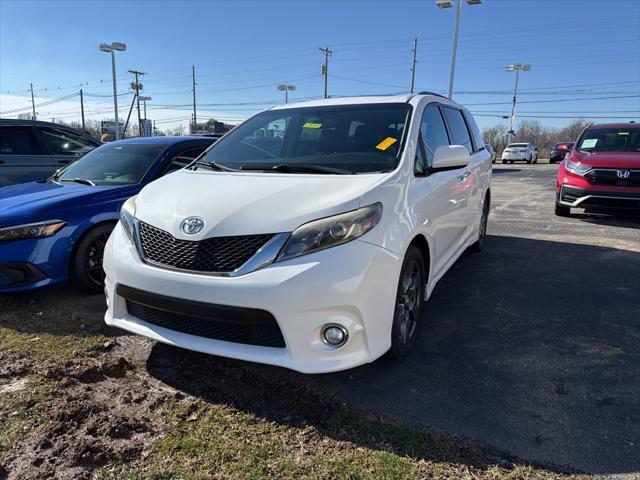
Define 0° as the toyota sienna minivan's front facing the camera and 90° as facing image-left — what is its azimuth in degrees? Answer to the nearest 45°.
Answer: approximately 45°

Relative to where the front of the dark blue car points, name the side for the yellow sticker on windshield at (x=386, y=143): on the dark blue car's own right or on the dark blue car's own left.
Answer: on the dark blue car's own left

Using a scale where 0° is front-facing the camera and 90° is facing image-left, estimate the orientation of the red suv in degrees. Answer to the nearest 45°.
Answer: approximately 0°

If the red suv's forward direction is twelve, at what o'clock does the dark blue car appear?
The dark blue car is roughly at 1 o'clock from the red suv.

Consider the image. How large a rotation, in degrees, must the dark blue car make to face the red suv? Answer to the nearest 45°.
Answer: approximately 135° to its left

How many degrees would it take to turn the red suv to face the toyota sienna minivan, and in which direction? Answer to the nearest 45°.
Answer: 0° — it already faces it

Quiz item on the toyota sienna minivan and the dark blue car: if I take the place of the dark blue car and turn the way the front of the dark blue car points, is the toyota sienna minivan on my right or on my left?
on my left

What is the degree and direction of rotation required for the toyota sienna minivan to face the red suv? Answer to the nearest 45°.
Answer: approximately 180°

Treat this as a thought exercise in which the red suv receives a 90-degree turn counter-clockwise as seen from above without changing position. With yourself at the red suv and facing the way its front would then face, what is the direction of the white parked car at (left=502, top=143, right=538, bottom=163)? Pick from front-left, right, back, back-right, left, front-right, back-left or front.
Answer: left

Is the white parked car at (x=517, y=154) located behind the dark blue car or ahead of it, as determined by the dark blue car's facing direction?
behind
